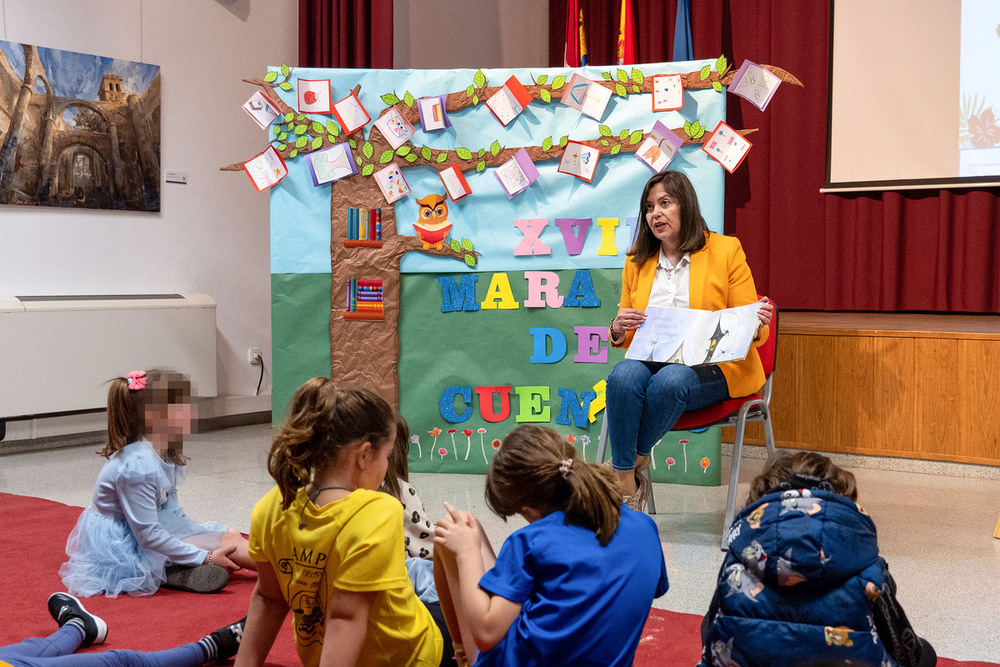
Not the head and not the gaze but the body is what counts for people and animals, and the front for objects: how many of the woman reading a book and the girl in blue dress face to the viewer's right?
1

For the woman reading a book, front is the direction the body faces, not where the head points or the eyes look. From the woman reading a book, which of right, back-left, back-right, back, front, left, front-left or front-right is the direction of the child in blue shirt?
front-left

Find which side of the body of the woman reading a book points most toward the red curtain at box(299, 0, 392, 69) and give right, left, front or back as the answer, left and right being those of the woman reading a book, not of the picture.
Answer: right

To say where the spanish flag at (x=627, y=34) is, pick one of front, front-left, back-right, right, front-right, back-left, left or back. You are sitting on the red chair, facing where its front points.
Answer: back-right

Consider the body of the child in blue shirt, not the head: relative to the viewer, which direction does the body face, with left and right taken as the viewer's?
facing away from the viewer and to the left of the viewer

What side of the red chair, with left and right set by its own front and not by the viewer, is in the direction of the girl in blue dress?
front

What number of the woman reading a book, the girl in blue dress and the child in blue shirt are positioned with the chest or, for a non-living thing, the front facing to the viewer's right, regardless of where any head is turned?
1

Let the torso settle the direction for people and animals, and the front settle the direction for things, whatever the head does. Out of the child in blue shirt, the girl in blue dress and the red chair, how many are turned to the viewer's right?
1

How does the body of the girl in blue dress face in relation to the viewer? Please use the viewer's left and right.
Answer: facing to the right of the viewer

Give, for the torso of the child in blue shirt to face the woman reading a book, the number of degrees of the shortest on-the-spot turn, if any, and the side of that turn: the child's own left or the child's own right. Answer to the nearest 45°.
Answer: approximately 45° to the child's own right

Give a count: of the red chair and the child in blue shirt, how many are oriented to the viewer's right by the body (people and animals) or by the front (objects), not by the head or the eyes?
0

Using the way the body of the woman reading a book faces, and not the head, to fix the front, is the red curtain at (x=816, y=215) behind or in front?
behind

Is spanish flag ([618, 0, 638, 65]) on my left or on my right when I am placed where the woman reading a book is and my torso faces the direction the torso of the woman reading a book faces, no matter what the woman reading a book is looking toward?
on my right

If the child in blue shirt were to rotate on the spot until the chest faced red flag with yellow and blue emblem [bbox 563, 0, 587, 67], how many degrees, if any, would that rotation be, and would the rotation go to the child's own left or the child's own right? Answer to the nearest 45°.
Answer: approximately 45° to the child's own right
